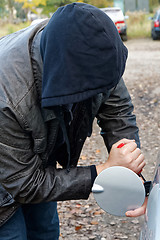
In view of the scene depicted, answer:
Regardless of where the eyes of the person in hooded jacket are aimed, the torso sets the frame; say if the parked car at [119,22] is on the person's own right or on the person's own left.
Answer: on the person's own left
